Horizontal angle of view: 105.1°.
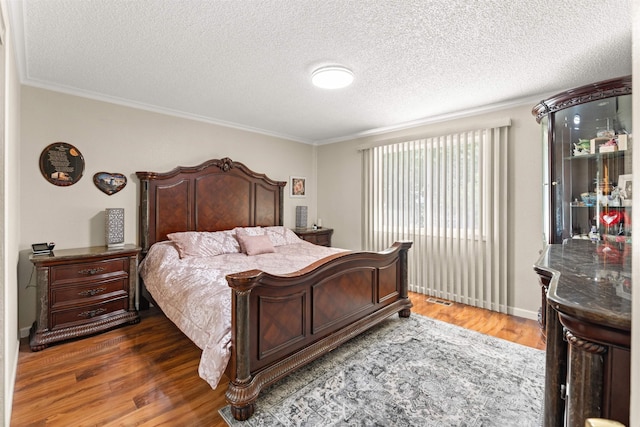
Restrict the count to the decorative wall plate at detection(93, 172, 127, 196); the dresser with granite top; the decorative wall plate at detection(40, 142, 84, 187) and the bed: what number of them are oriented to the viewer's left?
1

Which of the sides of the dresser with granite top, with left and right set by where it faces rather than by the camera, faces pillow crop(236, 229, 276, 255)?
front

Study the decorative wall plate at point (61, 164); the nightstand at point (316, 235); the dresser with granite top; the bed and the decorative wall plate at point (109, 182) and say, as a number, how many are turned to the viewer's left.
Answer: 1

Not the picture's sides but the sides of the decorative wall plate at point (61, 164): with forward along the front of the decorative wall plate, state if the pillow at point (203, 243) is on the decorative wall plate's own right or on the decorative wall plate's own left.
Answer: on the decorative wall plate's own left

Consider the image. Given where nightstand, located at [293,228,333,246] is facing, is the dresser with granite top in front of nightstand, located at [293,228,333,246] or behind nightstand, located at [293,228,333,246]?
in front

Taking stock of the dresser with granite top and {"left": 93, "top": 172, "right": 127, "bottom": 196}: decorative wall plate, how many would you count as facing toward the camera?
1

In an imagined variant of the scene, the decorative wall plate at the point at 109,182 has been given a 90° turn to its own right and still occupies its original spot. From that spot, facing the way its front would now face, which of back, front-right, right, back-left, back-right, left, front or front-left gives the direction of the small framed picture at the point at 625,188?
back-left

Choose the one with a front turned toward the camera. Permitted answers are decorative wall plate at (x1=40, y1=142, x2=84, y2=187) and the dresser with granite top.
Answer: the decorative wall plate

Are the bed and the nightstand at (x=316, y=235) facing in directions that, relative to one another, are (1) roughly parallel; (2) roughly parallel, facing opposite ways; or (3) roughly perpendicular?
roughly parallel

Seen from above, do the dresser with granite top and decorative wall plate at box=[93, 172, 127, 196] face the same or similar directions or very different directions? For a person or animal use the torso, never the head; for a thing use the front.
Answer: very different directions

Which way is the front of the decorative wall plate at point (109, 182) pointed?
toward the camera

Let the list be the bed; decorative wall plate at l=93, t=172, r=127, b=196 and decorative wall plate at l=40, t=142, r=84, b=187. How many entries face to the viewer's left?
0

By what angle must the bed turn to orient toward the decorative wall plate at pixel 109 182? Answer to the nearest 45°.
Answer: approximately 180°

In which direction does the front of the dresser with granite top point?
to the viewer's left

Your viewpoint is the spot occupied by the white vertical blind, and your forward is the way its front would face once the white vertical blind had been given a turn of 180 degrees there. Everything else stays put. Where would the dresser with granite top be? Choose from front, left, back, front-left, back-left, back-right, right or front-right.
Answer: back-right
